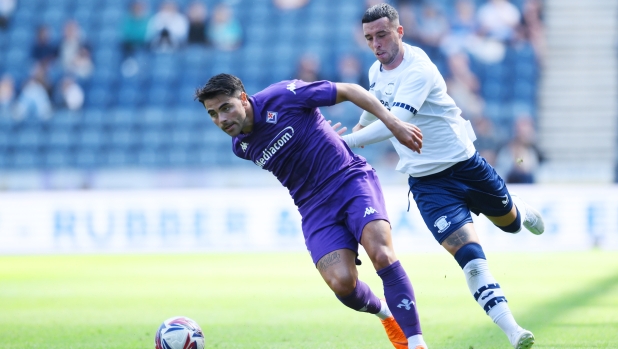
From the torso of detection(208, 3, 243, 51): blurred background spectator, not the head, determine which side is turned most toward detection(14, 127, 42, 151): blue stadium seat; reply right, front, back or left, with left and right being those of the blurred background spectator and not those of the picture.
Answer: right

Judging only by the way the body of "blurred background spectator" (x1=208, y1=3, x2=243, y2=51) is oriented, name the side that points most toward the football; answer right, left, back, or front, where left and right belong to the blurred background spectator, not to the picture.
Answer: front

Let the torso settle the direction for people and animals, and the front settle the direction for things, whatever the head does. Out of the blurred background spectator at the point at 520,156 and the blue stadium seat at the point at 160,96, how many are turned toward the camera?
2

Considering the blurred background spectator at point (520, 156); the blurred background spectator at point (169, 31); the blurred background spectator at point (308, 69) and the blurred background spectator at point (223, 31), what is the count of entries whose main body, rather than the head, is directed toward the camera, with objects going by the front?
4

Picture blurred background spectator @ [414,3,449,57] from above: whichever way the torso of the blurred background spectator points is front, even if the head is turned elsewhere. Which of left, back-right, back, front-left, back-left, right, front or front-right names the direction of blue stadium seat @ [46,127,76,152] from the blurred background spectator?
right

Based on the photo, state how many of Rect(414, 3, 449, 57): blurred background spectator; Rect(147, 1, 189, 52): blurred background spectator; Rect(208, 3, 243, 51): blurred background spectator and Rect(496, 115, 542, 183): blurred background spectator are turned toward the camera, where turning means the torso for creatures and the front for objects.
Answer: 4

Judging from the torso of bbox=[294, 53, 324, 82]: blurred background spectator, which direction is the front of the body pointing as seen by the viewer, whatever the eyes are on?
toward the camera

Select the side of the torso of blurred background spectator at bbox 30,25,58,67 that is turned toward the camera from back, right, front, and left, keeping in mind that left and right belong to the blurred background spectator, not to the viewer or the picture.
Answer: front

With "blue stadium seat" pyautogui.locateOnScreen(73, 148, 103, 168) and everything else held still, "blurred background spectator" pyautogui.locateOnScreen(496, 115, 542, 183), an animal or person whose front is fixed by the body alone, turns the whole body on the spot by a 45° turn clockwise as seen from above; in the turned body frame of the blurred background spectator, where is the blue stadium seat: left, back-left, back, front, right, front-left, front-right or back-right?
front-right

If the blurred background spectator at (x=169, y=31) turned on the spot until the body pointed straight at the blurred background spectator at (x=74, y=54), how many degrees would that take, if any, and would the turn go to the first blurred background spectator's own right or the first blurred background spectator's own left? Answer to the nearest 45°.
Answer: approximately 90° to the first blurred background spectator's own right

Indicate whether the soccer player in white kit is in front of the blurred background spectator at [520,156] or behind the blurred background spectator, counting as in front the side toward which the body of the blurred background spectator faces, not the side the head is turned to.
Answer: in front

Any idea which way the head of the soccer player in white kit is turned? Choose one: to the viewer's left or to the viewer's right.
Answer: to the viewer's left
